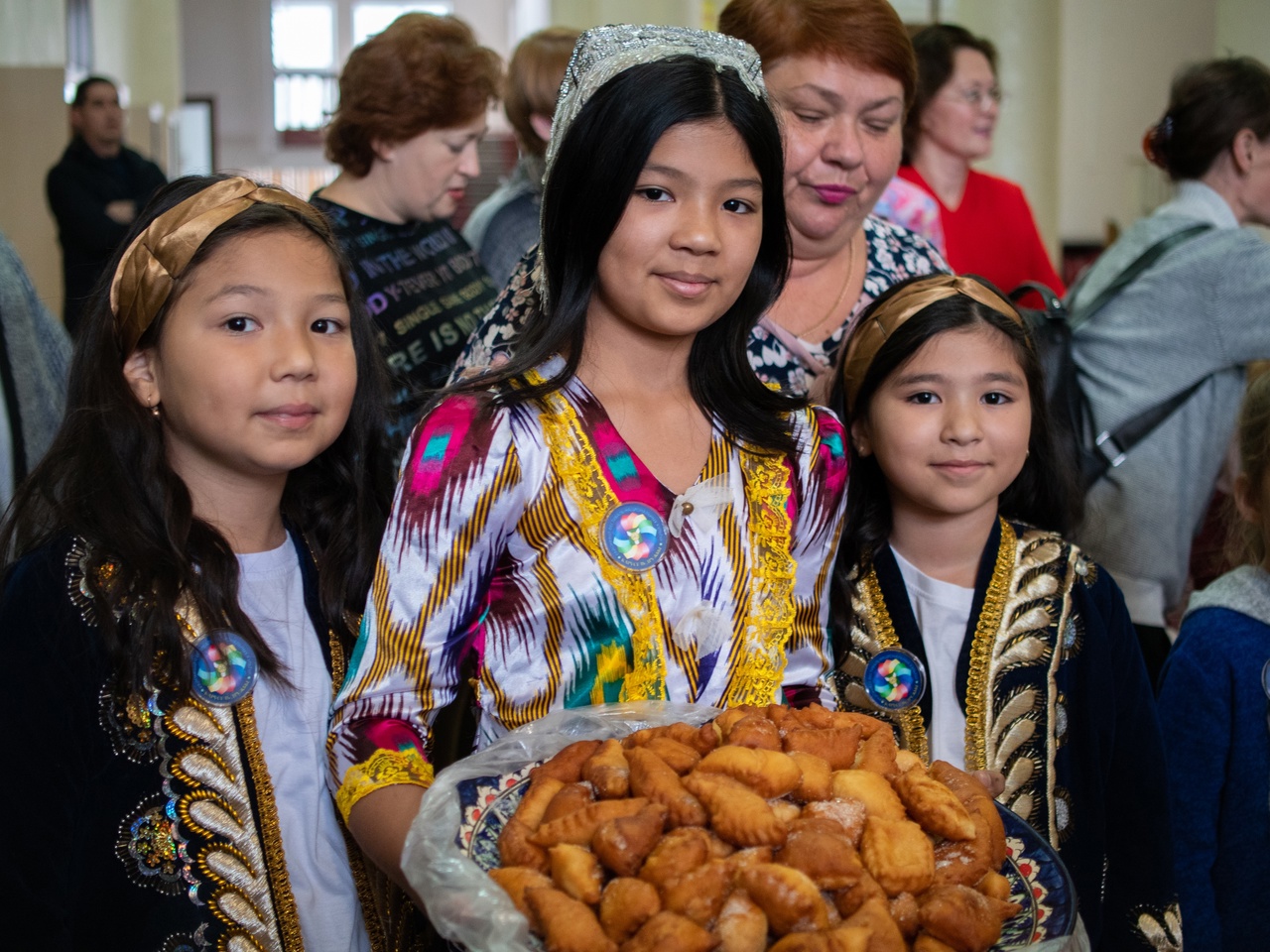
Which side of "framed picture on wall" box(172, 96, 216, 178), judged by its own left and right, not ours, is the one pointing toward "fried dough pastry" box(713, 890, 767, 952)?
front

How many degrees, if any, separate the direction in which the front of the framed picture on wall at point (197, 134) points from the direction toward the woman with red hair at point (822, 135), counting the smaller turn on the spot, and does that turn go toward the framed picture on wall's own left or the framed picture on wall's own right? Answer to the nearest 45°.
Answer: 0° — it already faces them

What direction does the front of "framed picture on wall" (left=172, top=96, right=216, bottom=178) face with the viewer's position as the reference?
facing the viewer

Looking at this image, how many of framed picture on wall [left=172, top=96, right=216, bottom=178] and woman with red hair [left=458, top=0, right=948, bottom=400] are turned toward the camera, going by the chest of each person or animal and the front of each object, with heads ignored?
2

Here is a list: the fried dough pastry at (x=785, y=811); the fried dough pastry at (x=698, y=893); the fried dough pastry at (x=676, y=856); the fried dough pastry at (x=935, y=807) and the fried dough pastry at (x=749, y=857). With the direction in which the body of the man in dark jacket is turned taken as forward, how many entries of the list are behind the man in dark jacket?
0

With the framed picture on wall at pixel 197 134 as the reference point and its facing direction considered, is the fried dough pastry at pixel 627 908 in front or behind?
in front

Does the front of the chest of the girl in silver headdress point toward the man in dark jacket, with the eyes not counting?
no

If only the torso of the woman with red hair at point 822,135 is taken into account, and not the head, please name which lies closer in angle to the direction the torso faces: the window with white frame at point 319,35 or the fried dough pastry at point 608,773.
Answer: the fried dough pastry

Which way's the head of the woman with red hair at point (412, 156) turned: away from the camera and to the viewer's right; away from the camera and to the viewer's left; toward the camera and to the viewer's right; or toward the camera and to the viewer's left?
toward the camera and to the viewer's right

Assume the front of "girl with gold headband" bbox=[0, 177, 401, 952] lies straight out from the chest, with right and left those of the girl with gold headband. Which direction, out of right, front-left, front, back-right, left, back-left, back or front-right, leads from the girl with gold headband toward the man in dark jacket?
back-left

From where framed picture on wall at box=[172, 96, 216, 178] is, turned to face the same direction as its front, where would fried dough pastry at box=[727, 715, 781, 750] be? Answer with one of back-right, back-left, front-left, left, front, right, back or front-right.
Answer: front

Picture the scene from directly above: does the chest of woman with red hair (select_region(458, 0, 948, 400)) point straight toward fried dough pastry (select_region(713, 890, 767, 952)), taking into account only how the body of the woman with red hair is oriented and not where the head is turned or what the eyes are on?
yes

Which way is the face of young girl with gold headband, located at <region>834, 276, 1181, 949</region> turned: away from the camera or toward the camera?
toward the camera

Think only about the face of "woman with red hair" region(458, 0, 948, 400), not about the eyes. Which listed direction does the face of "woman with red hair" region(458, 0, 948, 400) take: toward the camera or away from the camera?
toward the camera

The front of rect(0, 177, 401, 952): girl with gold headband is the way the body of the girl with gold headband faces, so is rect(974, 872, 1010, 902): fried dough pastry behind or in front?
in front

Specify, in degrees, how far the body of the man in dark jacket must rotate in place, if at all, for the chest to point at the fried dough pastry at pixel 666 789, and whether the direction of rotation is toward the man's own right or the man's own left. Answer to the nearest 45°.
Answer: approximately 45° to the man's own right

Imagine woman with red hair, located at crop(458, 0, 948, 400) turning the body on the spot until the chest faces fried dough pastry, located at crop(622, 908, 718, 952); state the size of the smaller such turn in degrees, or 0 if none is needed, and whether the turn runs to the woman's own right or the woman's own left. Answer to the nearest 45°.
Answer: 0° — they already face it

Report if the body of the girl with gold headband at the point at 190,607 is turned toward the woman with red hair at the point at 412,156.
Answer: no
